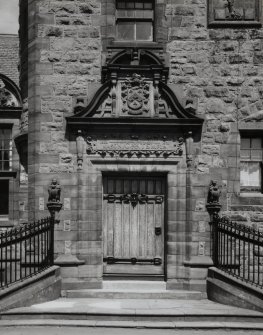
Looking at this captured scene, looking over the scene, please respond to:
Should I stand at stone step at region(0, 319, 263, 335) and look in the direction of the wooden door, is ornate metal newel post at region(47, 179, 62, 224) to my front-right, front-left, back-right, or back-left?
front-left

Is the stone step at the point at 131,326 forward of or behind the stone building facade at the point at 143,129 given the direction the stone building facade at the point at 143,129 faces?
forward

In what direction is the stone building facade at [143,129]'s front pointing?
toward the camera
